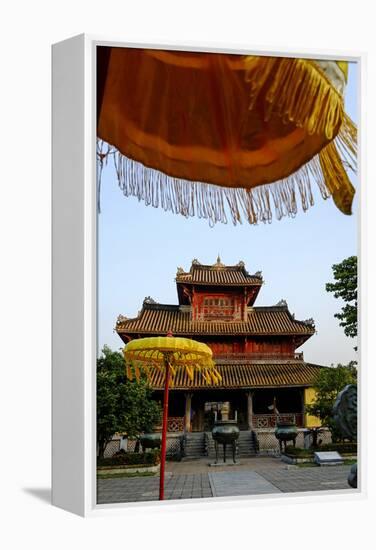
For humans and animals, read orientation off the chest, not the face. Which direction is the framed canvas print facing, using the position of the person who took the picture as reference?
facing the viewer and to the right of the viewer
